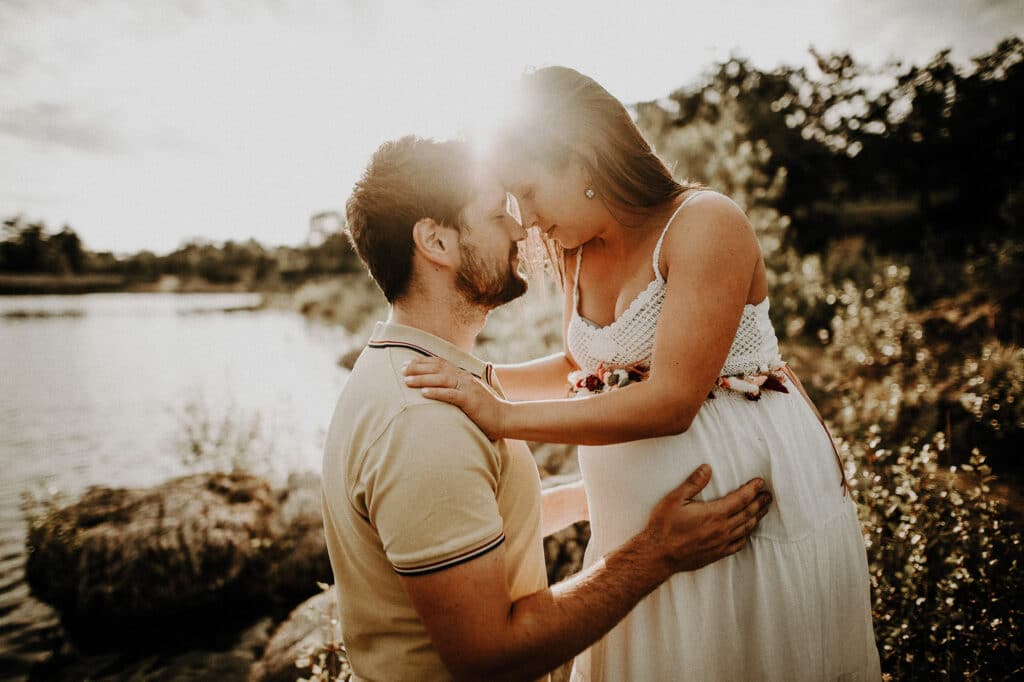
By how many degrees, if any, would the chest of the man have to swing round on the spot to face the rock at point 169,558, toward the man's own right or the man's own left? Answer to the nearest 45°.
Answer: approximately 135° to the man's own left

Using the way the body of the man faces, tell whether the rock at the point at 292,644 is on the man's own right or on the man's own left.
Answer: on the man's own left

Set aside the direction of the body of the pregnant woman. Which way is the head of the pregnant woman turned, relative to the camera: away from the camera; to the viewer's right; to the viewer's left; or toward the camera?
to the viewer's left

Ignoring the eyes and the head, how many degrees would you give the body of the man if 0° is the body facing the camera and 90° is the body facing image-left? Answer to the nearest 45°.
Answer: approximately 270°

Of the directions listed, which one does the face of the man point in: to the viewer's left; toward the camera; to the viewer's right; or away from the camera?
to the viewer's right

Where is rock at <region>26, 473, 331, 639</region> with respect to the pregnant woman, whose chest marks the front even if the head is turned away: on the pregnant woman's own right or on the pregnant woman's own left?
on the pregnant woman's own right
